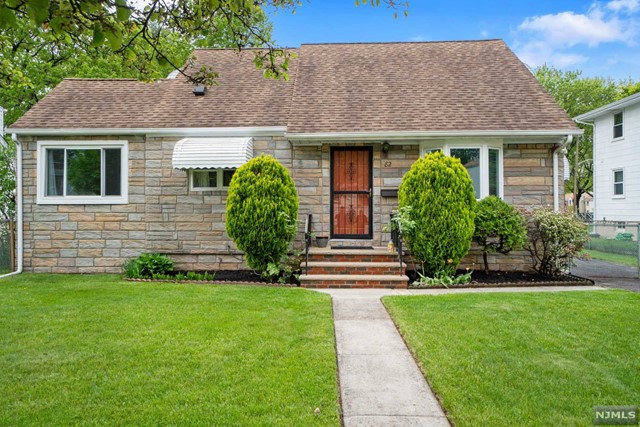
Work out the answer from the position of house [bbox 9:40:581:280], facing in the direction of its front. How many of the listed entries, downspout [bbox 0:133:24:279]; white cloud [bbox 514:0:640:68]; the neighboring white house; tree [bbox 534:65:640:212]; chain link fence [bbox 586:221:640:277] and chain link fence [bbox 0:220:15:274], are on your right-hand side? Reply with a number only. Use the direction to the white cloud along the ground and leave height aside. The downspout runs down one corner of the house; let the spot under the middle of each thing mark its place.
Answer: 2

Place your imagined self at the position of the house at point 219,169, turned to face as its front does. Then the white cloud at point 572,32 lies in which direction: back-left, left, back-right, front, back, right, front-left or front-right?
back-left

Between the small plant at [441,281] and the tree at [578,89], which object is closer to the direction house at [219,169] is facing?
the small plant

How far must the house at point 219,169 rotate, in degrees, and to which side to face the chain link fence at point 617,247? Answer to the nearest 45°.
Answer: approximately 90° to its left

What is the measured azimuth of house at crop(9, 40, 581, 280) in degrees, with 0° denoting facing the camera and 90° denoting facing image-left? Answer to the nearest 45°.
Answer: approximately 0°

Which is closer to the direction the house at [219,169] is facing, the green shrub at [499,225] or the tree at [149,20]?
the tree

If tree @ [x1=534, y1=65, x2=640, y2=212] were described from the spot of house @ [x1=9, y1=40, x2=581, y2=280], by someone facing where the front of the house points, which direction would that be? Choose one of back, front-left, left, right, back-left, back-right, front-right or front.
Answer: back-left

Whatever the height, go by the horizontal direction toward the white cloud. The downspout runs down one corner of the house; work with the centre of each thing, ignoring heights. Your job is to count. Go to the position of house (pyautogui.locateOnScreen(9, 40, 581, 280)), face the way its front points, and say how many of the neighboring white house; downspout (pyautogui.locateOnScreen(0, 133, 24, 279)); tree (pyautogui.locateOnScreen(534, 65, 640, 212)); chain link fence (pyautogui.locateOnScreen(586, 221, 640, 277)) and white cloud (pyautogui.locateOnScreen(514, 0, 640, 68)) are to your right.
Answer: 1

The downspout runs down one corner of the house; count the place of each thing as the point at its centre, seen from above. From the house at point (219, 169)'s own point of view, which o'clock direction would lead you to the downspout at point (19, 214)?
The downspout is roughly at 3 o'clock from the house.

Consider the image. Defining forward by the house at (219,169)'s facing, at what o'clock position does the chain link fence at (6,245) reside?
The chain link fence is roughly at 3 o'clock from the house.

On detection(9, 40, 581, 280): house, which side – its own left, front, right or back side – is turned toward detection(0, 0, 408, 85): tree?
front

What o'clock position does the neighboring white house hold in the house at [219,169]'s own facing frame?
The neighboring white house is roughly at 8 o'clock from the house.

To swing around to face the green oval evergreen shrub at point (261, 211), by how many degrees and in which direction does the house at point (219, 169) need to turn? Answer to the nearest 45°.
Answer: approximately 45° to its left

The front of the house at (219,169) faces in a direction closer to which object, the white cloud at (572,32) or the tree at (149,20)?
the tree
